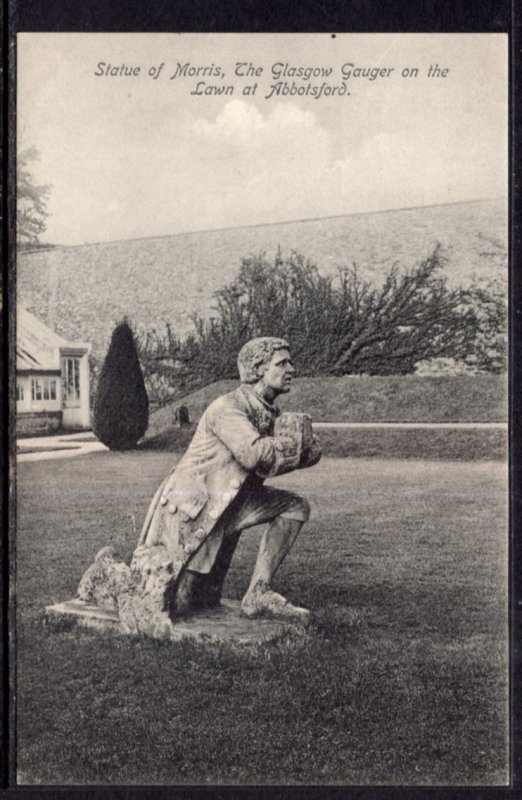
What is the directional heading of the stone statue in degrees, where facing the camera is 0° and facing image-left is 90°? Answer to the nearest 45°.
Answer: approximately 270°

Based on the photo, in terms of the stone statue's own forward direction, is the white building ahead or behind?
behind
